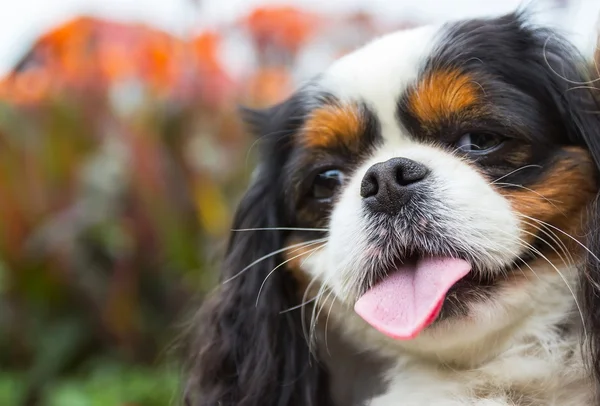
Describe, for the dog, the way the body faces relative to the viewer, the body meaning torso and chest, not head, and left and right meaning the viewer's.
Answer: facing the viewer
